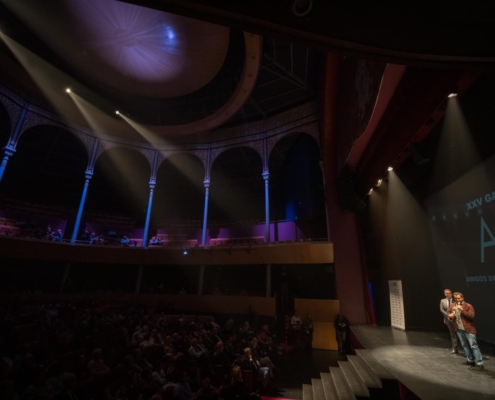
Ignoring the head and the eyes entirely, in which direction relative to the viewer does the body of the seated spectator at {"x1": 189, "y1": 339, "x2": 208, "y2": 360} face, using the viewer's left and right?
facing to the right of the viewer

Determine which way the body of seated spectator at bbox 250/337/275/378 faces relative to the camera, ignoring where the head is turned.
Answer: to the viewer's right

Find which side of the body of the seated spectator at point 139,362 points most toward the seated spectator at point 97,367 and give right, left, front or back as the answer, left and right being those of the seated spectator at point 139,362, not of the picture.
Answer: back

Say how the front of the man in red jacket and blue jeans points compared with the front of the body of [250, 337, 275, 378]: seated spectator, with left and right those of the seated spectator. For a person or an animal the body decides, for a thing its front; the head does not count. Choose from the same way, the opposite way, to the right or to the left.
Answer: the opposite way

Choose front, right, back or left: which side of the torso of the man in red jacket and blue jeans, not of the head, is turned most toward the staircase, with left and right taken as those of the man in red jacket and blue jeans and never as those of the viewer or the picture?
front

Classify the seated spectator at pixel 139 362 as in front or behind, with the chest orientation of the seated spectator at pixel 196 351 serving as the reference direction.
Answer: behind

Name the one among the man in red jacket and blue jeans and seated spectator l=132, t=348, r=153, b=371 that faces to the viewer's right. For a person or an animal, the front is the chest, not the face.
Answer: the seated spectator

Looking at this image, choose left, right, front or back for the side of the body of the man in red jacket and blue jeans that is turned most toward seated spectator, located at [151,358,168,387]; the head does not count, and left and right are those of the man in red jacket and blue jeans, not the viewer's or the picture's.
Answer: front

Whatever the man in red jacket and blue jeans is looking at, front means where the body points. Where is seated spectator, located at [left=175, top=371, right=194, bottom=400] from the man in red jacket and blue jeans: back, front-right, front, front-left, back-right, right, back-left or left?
front

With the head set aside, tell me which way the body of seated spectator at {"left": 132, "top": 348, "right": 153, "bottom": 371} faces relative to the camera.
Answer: to the viewer's right

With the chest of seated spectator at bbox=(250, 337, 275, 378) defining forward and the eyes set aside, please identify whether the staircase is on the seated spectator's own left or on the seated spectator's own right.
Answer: on the seated spectator's own right

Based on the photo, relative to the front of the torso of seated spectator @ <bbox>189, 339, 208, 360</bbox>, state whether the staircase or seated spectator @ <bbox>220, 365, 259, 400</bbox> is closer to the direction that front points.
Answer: the staircase

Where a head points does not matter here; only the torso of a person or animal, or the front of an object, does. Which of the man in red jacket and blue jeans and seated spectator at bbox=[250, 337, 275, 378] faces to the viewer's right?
the seated spectator

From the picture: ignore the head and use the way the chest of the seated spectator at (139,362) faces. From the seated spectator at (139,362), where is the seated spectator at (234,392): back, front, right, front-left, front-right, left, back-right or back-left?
front-right

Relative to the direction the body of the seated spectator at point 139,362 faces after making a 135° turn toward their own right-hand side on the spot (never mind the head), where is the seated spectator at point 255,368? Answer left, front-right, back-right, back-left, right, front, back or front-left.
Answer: back-left

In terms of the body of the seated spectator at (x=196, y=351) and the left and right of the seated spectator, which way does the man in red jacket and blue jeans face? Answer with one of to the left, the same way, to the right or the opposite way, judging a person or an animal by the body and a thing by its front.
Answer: the opposite way
